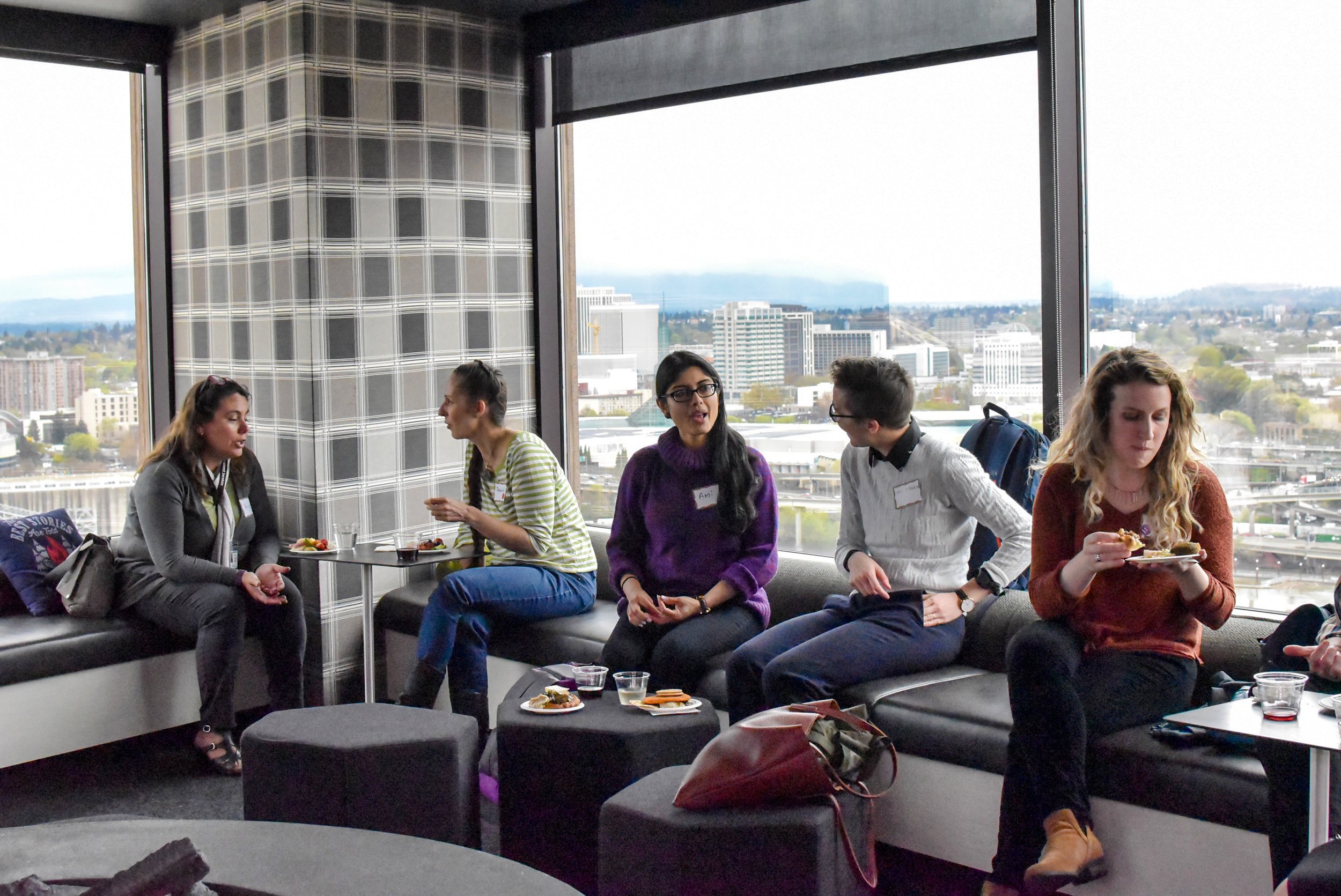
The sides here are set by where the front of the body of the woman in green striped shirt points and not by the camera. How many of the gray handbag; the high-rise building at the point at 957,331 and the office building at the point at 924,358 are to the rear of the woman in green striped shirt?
2

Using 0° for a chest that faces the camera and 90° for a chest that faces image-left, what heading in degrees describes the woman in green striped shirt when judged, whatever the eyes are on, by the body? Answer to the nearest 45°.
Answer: approximately 90°

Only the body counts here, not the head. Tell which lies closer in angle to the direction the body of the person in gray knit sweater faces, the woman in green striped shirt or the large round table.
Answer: the large round table

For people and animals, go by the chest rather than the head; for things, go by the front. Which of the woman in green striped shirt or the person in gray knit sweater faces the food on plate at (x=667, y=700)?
the person in gray knit sweater

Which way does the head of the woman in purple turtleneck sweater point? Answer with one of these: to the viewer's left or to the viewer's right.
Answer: to the viewer's right

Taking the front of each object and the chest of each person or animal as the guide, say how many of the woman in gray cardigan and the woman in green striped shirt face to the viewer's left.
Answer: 1
